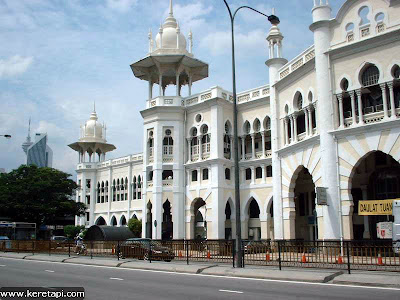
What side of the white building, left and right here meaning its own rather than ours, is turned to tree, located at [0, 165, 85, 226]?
right

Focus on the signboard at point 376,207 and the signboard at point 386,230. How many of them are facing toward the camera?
2

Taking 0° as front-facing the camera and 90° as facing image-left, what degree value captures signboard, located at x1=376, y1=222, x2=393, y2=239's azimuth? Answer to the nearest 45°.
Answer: approximately 0°

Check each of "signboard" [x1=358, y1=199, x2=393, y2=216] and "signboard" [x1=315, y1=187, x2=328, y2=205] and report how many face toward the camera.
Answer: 2

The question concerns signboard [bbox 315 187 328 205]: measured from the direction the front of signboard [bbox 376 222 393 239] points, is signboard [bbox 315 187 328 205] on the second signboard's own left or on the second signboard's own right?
on the second signboard's own right

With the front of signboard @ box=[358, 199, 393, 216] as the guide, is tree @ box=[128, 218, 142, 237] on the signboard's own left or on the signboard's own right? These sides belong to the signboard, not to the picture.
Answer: on the signboard's own right

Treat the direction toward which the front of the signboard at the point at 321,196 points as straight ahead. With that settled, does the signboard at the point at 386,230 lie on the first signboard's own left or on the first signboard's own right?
on the first signboard's own left

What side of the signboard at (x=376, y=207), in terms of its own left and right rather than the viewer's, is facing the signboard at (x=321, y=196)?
right

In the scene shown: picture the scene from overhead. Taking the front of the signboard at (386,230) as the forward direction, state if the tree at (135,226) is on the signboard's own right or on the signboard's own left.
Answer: on the signboard's own right
